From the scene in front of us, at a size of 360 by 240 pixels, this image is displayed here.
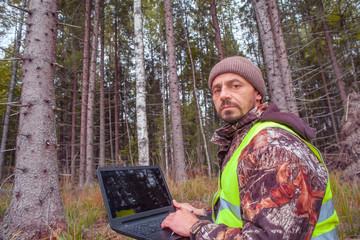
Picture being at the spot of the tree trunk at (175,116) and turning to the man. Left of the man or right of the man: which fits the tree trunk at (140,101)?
right

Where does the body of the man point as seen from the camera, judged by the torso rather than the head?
to the viewer's left

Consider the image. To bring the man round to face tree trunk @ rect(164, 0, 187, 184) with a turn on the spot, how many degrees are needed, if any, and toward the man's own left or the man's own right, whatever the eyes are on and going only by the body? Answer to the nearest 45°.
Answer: approximately 90° to the man's own right

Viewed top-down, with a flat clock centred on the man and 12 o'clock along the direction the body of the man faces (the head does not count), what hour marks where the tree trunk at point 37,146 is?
The tree trunk is roughly at 1 o'clock from the man.

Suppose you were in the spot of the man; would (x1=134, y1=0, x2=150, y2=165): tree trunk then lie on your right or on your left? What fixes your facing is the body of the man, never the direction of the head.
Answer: on your right

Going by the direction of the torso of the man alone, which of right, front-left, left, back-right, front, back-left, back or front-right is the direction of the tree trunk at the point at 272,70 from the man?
right
